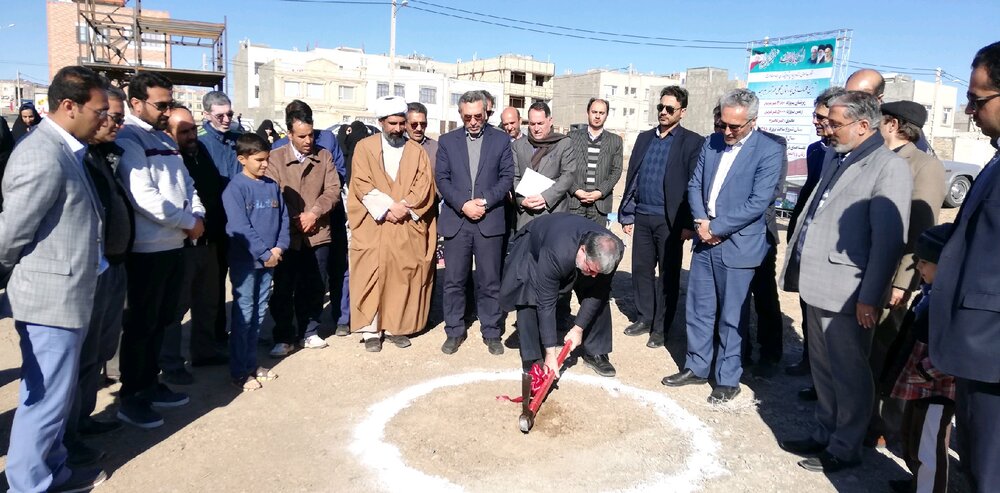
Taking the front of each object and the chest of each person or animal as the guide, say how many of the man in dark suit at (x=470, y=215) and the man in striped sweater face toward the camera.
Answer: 2

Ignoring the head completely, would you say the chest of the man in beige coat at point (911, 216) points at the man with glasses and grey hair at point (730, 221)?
yes

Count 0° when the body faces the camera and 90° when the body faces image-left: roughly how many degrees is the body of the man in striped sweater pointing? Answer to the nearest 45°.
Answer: approximately 0°

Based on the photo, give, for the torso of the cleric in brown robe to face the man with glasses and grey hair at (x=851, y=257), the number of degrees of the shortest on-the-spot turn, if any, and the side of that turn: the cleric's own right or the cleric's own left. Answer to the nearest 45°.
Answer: approximately 45° to the cleric's own left

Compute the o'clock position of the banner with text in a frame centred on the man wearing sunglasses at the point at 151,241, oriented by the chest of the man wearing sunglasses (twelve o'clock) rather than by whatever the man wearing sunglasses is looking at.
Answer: The banner with text is roughly at 10 o'clock from the man wearing sunglasses.

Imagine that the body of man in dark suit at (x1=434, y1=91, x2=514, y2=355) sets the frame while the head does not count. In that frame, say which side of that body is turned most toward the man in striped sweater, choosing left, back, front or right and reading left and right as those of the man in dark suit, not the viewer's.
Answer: back

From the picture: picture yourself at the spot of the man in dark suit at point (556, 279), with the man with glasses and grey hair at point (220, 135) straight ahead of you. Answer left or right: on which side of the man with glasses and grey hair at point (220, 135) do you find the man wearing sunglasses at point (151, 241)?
left

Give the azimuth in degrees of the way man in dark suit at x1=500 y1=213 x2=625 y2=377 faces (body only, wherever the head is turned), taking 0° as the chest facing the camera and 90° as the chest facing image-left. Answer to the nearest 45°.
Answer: approximately 315°

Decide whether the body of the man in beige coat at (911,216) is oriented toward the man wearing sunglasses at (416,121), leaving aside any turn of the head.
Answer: yes

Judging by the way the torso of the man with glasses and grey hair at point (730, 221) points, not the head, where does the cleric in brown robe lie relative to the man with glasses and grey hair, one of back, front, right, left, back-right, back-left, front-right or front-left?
front-right

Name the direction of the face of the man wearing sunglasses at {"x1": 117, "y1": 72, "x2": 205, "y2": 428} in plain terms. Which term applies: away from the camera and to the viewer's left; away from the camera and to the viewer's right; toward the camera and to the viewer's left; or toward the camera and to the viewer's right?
toward the camera and to the viewer's right

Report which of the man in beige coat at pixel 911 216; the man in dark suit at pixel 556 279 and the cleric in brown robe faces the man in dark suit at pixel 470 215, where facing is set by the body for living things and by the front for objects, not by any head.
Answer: the man in beige coat

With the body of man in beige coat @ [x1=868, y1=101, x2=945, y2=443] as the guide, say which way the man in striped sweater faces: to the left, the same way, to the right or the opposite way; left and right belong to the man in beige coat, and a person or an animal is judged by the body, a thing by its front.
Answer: to the left

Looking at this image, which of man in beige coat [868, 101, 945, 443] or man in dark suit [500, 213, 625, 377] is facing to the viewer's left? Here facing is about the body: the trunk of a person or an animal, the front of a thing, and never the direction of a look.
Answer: the man in beige coat

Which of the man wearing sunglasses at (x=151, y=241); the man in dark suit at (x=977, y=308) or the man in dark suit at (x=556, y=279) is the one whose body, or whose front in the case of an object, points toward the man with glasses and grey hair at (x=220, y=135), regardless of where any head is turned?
the man in dark suit at (x=977, y=308)
